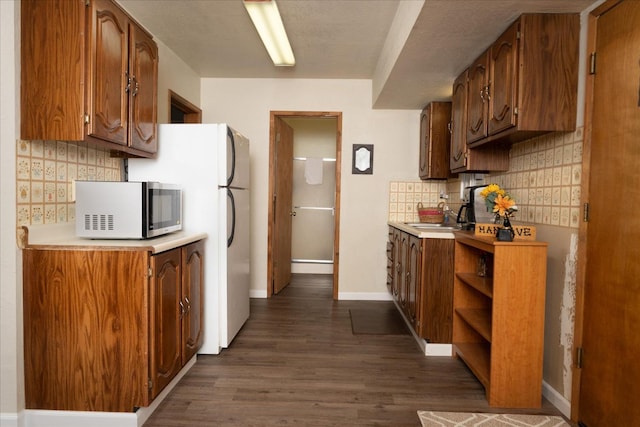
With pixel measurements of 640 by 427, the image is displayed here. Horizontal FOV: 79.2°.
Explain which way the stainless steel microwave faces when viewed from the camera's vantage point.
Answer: facing the viewer and to the right of the viewer

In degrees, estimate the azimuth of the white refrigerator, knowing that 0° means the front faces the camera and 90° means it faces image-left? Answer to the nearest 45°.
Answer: approximately 270°

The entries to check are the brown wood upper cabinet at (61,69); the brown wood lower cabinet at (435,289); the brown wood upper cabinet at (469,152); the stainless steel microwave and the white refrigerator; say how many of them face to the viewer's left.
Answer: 2

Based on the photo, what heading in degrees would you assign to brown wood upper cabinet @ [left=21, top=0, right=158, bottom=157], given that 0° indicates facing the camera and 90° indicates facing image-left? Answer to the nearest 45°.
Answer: approximately 315°

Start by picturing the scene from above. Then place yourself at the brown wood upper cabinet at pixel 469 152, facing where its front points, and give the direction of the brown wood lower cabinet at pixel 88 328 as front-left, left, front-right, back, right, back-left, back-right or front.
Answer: front-left

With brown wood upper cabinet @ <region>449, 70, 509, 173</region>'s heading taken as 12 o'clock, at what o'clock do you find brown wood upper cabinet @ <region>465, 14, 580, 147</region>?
brown wood upper cabinet @ <region>465, 14, 580, 147</region> is roughly at 8 o'clock from brown wood upper cabinet @ <region>449, 70, 509, 173</region>.

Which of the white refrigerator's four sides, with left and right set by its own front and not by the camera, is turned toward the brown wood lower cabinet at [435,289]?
front

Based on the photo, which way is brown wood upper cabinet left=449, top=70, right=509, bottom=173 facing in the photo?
to the viewer's left

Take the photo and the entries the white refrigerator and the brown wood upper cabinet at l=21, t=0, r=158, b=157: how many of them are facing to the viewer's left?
0

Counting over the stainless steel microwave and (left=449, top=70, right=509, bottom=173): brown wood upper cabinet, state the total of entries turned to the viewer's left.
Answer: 1

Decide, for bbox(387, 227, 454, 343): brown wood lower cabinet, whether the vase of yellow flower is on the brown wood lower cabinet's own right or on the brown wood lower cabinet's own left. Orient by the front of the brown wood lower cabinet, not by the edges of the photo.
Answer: on the brown wood lower cabinet's own left

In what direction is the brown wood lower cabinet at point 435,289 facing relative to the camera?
to the viewer's left
